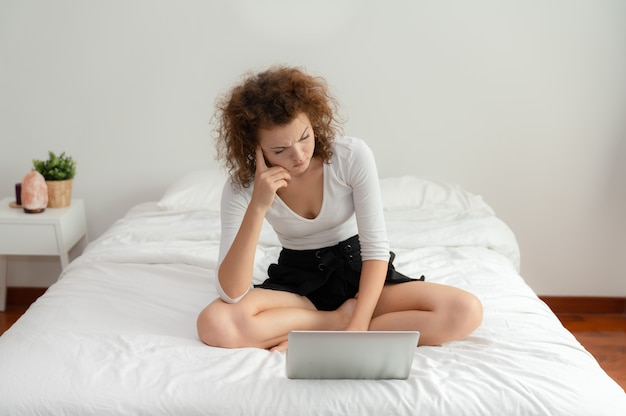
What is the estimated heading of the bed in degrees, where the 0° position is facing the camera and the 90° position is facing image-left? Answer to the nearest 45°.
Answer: approximately 0°

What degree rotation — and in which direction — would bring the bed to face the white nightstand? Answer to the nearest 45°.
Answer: approximately 135° to its right

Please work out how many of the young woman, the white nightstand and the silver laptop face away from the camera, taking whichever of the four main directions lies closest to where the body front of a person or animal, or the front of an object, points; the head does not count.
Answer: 1

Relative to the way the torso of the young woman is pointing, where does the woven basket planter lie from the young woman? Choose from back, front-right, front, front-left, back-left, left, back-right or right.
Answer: back-right

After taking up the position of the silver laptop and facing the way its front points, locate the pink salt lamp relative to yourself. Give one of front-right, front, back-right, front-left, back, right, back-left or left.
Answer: front-left

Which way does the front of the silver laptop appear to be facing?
away from the camera

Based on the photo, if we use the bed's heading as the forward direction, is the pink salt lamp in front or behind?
behind

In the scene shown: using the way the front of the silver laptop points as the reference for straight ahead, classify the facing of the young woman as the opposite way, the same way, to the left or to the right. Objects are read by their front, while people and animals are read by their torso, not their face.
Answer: the opposite way

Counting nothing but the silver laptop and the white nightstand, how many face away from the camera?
1

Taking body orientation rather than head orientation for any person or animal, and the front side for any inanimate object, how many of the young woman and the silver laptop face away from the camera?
1

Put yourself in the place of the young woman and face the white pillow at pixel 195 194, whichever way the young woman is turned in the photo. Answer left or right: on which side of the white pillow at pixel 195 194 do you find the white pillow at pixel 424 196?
right

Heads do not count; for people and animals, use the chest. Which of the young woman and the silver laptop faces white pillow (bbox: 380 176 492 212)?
the silver laptop

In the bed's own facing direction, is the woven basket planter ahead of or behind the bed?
behind

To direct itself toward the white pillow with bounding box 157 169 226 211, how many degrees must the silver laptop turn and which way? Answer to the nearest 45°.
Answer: approximately 45° to its left
